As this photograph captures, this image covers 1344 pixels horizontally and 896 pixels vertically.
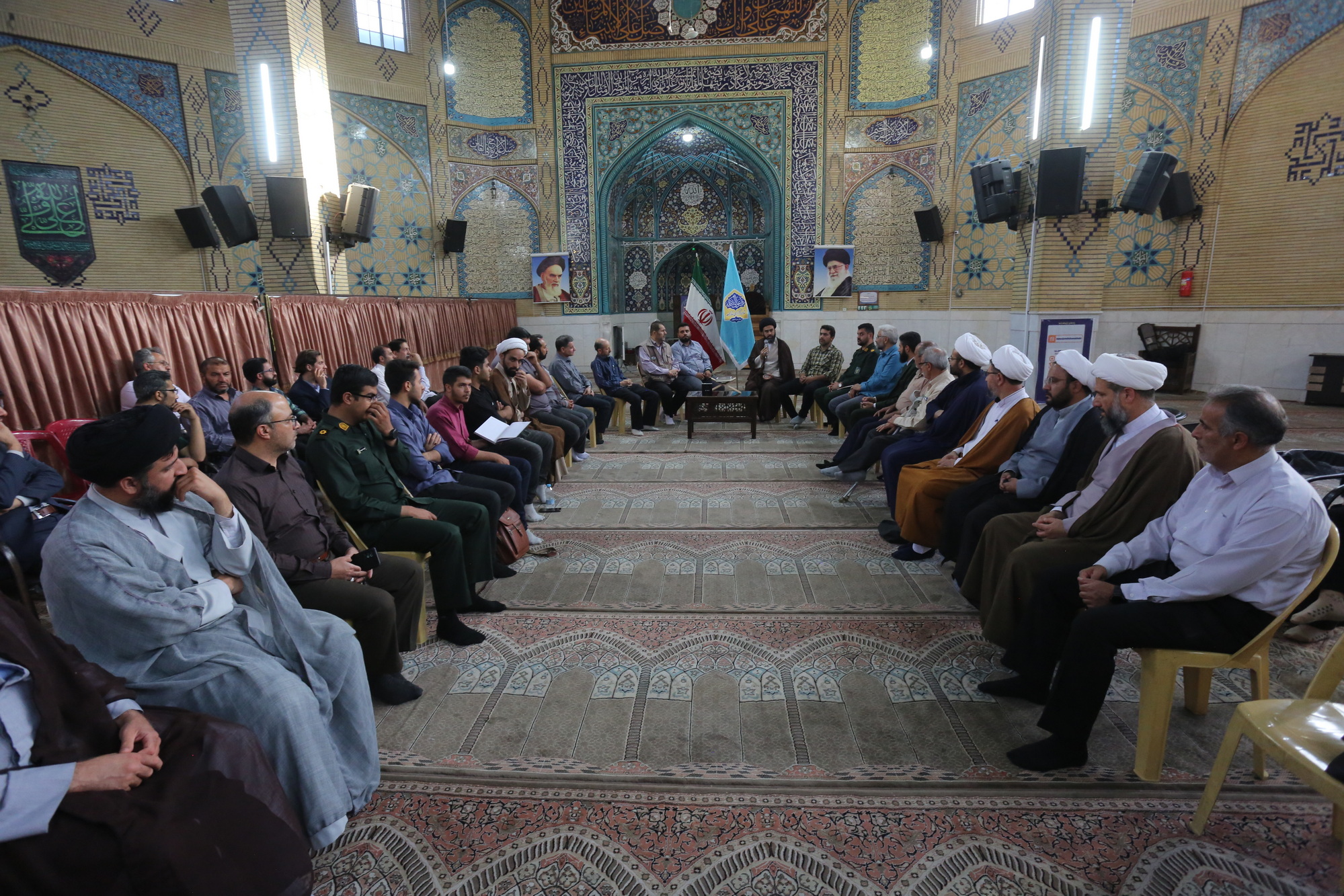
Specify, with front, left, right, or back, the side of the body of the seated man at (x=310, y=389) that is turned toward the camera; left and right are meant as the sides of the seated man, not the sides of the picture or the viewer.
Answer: right

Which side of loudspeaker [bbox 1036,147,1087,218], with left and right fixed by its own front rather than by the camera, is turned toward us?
front

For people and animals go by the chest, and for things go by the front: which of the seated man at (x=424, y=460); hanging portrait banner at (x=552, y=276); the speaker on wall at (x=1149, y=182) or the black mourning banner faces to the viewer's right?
the seated man

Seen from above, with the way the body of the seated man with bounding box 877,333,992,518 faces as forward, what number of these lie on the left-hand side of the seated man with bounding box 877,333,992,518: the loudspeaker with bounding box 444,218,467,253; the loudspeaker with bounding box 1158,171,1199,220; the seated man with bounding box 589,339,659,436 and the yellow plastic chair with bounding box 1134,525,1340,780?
1

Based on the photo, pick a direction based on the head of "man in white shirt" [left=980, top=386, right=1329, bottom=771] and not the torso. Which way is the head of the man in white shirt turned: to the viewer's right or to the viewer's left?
to the viewer's left

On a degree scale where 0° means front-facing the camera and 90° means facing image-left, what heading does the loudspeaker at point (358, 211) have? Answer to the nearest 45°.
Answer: approximately 315°

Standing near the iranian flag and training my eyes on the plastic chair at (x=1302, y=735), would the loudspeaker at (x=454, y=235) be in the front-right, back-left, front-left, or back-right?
back-right

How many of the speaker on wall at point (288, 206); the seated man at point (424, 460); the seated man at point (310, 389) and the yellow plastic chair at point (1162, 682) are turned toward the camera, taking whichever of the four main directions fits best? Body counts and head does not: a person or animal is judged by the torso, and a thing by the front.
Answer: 1

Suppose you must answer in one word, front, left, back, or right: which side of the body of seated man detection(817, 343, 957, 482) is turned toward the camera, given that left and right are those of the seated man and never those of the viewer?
left

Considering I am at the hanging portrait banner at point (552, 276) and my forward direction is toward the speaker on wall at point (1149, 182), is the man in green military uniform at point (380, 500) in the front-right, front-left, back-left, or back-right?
front-right

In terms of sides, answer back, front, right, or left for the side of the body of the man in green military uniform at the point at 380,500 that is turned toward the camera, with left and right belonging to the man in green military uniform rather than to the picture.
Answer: right

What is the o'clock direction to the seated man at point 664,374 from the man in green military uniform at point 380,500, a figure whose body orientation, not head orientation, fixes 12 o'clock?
The seated man is roughly at 10 o'clock from the man in green military uniform.

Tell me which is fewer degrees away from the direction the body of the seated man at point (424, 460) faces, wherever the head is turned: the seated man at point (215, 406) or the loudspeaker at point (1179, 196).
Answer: the loudspeaker

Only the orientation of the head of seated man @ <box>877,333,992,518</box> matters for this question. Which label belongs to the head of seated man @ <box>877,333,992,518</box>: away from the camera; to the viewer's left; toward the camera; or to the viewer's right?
to the viewer's left

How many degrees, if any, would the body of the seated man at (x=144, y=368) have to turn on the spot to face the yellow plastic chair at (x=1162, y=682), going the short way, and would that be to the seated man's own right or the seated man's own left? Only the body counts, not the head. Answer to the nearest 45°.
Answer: approximately 45° to the seated man's own right

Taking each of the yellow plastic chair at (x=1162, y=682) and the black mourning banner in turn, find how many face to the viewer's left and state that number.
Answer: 1

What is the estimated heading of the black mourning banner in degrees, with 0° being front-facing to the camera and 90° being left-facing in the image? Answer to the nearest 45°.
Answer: approximately 0°

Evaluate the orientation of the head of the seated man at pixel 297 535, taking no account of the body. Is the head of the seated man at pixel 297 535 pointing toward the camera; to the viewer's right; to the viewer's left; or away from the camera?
to the viewer's right

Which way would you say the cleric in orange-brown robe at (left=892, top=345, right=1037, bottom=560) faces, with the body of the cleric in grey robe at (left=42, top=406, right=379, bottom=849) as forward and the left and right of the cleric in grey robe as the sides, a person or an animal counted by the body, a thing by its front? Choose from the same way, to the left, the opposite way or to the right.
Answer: the opposite way

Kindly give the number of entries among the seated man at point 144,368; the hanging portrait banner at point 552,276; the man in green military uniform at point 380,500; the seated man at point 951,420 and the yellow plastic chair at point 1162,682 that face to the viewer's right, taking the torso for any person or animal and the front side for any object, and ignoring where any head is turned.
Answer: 2

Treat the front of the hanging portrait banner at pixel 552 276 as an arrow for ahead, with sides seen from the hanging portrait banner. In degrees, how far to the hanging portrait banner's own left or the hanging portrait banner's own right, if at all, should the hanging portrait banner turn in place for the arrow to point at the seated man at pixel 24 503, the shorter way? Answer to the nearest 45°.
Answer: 0° — it already faces them

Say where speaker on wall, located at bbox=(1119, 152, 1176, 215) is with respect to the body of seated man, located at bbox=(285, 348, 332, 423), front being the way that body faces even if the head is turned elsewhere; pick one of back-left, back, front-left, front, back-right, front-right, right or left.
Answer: front

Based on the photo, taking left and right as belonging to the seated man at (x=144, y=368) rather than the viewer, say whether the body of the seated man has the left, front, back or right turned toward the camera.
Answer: right

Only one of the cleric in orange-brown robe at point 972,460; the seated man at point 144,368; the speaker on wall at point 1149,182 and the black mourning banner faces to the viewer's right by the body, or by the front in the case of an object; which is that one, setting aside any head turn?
the seated man

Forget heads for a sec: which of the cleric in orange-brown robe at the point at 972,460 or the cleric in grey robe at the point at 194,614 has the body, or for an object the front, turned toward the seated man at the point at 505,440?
the cleric in orange-brown robe
